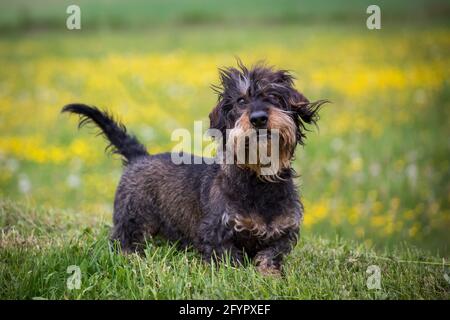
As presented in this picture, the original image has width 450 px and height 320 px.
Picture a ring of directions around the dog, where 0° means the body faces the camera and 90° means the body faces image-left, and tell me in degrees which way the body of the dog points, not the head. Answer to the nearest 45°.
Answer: approximately 315°
